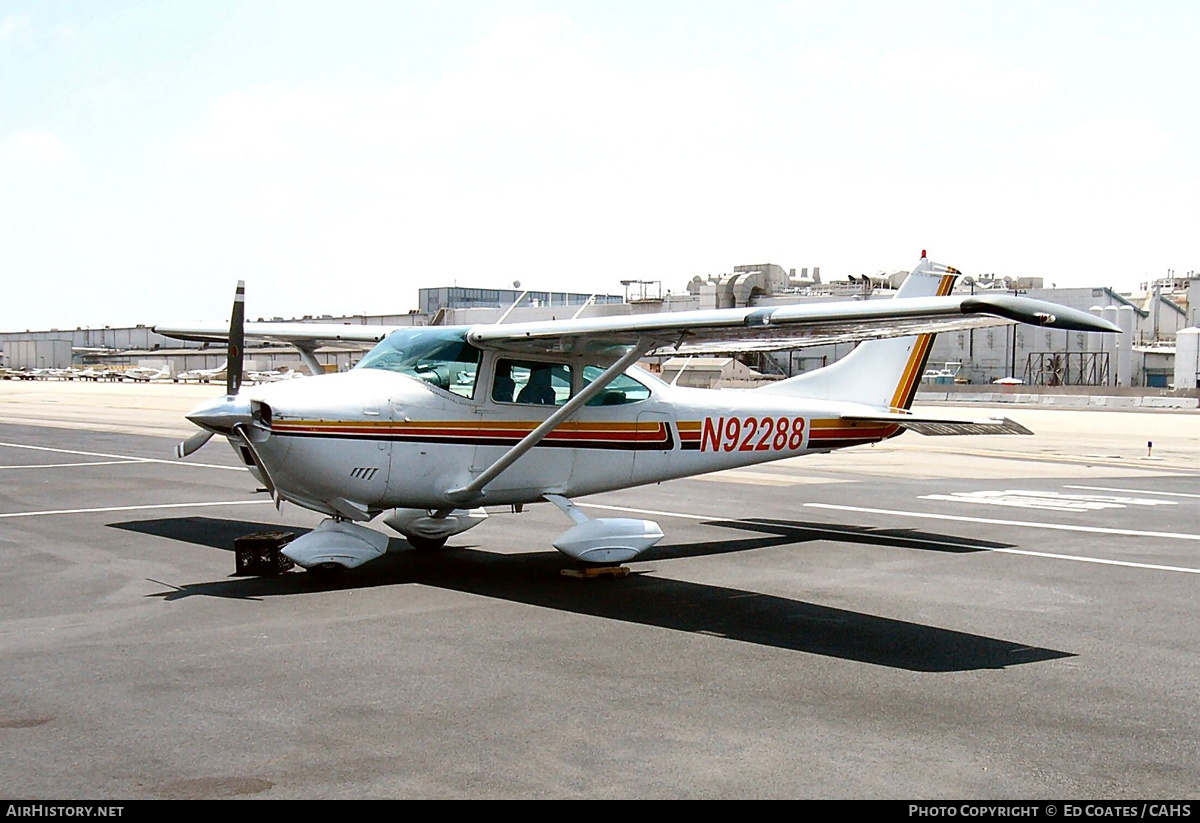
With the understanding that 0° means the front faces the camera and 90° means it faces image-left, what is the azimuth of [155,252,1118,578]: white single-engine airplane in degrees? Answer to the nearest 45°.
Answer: approximately 45°

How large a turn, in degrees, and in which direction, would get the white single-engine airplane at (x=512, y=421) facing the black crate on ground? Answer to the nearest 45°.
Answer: approximately 45° to its right
